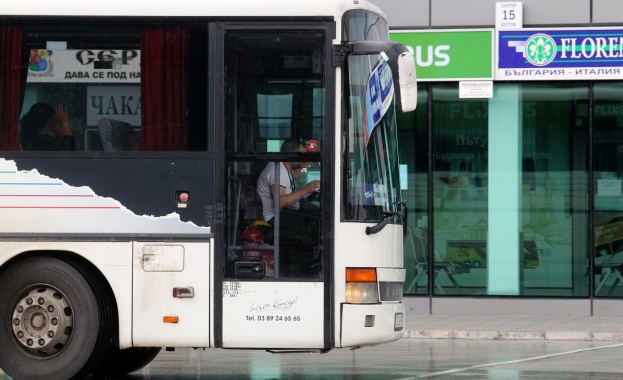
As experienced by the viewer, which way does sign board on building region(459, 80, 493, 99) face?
facing the viewer

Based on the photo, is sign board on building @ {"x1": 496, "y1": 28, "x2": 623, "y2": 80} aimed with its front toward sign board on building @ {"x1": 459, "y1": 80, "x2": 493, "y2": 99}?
no

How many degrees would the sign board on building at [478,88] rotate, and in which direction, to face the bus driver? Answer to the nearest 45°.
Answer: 0° — it already faces them

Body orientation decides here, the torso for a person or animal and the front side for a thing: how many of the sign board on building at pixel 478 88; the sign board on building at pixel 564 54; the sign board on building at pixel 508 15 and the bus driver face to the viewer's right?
1

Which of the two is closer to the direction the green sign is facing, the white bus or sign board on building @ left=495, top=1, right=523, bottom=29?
the white bus

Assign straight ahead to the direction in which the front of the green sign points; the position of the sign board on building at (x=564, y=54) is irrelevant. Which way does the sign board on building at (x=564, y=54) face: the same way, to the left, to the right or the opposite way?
the same way

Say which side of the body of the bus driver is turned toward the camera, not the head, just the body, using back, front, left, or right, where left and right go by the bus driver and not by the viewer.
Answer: right

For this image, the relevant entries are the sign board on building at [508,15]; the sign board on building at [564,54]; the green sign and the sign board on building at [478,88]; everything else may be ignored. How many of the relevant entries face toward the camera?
4

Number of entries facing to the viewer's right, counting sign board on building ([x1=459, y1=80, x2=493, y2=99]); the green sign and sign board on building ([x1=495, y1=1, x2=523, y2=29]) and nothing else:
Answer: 0

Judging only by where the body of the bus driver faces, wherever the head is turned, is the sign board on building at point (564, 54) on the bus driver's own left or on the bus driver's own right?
on the bus driver's own left

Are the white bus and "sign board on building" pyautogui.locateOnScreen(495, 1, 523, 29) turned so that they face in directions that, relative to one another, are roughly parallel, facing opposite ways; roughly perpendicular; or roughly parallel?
roughly perpendicular

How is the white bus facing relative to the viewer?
to the viewer's right

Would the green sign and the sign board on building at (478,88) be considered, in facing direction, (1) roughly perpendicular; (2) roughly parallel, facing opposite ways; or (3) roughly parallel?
roughly parallel

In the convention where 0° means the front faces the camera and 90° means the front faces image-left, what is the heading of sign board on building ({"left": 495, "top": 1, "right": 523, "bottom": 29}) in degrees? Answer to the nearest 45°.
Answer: approximately 0°

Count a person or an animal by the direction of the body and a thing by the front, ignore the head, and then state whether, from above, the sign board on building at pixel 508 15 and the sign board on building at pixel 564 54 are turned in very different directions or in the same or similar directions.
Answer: same or similar directions

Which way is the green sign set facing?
toward the camera
